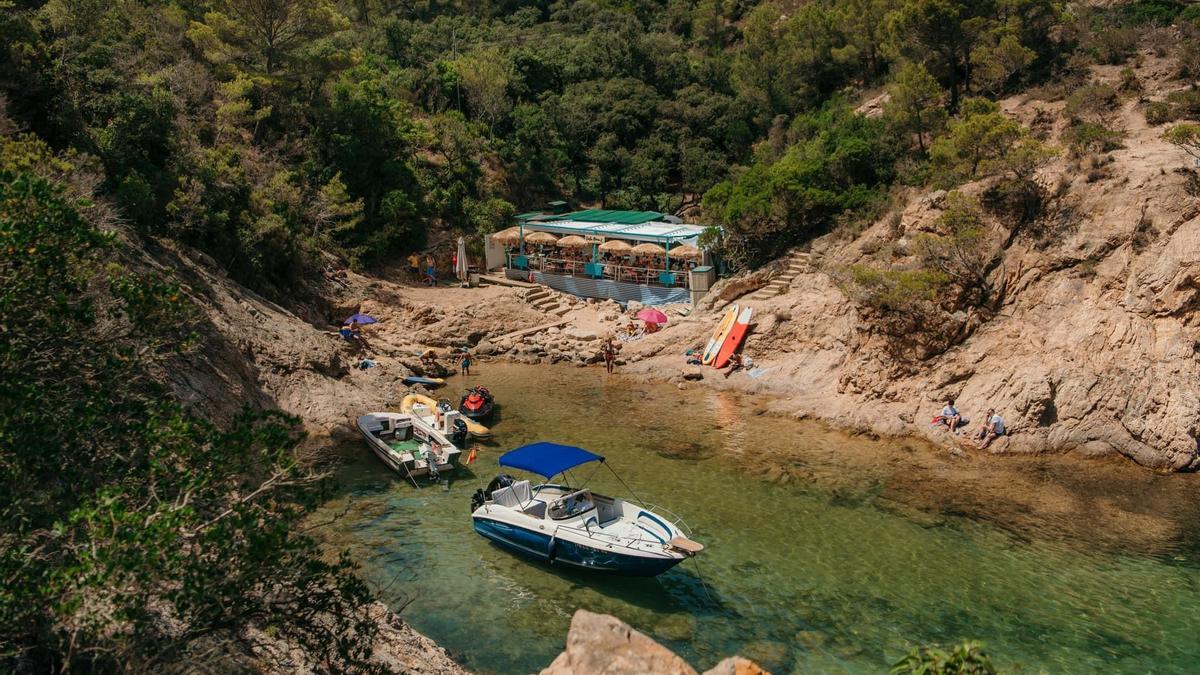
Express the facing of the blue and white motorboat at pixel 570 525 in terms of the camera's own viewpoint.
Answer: facing the viewer and to the right of the viewer

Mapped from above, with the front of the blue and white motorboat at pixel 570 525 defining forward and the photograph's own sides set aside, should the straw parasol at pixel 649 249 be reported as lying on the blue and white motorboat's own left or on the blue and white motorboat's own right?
on the blue and white motorboat's own left

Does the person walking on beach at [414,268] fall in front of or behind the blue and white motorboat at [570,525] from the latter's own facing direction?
behind

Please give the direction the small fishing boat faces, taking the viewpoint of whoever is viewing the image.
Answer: facing away from the viewer and to the left of the viewer

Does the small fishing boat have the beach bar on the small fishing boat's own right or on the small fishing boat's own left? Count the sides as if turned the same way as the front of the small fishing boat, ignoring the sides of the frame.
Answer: on the small fishing boat's own right

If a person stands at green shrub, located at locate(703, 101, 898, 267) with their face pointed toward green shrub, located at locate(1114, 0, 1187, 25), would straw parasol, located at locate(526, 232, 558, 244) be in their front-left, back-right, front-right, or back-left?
back-left

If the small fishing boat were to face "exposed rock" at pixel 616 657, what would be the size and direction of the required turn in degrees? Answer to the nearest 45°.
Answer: approximately 135° to its left

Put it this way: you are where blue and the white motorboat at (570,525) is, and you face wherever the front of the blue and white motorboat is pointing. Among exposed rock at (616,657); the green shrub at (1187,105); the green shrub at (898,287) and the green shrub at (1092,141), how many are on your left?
3

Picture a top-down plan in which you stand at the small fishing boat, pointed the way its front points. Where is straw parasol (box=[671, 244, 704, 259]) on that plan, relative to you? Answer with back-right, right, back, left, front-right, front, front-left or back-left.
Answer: right

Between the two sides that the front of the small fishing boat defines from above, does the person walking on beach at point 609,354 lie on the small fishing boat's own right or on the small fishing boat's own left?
on the small fishing boat's own right

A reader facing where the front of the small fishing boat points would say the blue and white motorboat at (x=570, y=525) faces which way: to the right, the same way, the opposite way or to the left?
the opposite way

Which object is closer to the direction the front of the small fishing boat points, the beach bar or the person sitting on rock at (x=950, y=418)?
the beach bar

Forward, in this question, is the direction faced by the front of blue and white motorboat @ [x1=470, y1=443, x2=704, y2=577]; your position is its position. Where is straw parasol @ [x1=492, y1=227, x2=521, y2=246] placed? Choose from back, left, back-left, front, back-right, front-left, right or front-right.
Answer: back-left
